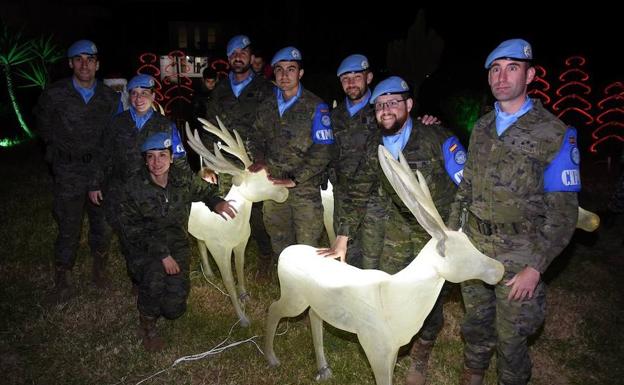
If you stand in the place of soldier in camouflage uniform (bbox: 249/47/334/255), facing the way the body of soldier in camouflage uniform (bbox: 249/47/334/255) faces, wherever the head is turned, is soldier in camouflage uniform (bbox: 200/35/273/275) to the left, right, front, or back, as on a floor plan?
right

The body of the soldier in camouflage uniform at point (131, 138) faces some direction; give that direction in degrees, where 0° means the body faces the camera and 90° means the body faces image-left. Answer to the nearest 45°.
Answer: approximately 0°

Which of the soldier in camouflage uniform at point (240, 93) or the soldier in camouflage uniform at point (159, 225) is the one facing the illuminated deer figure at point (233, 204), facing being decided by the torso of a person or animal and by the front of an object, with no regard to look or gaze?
the soldier in camouflage uniform at point (240, 93)

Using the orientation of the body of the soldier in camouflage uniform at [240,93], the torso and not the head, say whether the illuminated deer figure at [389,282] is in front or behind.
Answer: in front

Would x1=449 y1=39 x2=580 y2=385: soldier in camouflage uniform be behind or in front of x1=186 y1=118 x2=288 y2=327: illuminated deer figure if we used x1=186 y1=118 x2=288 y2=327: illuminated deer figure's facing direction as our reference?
in front

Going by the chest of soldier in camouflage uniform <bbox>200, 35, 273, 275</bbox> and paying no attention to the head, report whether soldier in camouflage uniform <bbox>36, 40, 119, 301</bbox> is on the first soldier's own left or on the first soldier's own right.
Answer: on the first soldier's own right

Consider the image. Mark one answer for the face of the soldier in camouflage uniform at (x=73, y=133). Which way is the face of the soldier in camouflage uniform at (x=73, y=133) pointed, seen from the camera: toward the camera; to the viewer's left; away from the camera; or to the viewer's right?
toward the camera

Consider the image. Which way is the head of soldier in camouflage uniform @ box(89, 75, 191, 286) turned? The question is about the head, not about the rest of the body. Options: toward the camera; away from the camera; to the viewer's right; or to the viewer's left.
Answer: toward the camera

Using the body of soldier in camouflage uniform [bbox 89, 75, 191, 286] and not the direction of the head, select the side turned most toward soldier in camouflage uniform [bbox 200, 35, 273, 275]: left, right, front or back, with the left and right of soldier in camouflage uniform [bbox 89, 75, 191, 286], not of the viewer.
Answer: left

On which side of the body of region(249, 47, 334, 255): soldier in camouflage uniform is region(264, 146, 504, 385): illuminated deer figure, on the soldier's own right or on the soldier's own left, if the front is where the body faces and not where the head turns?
on the soldier's own left

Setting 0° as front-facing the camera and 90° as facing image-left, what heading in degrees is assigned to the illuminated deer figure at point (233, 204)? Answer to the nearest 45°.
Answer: approximately 315°

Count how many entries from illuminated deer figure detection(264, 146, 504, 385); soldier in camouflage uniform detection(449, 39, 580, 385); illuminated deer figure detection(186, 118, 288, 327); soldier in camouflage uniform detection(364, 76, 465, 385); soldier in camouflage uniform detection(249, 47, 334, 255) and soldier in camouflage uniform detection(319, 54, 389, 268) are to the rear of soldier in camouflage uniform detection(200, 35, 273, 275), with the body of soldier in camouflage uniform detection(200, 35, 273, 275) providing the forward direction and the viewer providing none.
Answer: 0

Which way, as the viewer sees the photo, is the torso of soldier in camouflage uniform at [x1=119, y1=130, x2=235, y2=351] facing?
toward the camera

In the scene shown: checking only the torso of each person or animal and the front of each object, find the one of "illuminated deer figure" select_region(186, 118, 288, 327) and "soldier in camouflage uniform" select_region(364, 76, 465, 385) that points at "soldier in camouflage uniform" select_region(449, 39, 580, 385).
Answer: the illuminated deer figure

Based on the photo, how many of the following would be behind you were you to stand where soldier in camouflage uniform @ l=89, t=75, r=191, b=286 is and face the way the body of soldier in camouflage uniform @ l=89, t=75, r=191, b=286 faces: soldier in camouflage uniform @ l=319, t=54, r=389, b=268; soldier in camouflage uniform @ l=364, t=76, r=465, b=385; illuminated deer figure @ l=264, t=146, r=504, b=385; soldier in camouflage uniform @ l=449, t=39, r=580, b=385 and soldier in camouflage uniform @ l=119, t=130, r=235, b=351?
0

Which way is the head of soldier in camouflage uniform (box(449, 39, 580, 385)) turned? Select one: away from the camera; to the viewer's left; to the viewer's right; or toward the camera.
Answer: toward the camera

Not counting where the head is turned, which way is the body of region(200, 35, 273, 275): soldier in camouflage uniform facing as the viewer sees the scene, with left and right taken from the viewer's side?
facing the viewer

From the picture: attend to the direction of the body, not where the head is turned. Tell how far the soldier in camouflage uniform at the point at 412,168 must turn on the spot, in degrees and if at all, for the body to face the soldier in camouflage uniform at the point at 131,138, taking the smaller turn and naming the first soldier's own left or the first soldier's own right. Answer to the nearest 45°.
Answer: approximately 45° to the first soldier's own right

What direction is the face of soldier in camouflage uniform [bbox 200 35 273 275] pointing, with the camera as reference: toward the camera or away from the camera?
toward the camera

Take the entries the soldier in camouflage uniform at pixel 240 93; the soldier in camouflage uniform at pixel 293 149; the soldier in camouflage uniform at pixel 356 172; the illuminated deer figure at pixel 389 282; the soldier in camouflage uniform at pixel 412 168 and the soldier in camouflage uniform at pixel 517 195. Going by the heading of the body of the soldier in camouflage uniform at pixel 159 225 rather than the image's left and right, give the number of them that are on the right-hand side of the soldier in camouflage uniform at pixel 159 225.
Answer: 0

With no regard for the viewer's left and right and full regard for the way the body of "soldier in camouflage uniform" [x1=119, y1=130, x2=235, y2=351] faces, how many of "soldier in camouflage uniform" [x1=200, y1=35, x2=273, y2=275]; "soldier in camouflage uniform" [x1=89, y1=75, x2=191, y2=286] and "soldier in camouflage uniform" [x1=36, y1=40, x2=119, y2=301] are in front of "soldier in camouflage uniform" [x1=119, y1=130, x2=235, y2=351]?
0
